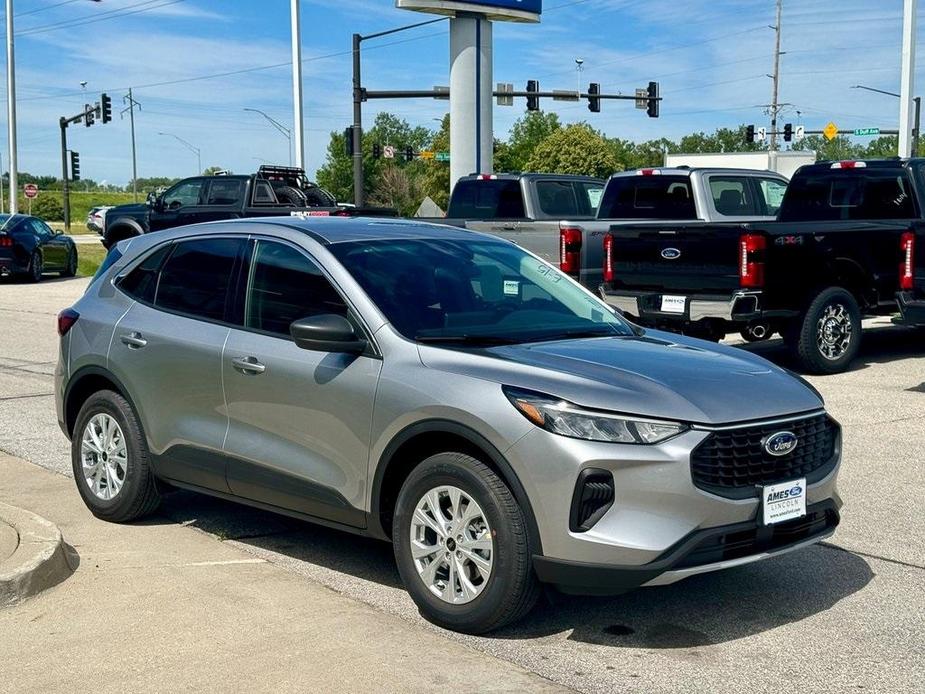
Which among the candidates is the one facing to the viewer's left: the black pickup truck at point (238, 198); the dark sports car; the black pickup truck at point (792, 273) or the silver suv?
the black pickup truck at point (238, 198)

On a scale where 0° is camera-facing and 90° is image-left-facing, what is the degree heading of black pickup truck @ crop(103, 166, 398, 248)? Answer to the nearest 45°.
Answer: approximately 90°

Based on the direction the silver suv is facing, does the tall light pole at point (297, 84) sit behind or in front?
behind

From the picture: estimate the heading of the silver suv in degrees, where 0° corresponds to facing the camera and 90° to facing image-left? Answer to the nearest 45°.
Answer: approximately 315°

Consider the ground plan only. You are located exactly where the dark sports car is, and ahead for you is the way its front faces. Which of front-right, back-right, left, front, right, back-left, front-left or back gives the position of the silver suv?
back-right

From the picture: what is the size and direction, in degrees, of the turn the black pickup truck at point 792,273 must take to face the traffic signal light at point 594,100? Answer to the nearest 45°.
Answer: approximately 45° to its left

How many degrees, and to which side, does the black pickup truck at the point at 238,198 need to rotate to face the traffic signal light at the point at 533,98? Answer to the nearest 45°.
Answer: approximately 135° to its right

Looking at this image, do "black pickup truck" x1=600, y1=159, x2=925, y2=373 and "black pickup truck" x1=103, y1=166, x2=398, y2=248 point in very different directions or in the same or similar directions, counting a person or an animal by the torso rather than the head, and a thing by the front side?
very different directions

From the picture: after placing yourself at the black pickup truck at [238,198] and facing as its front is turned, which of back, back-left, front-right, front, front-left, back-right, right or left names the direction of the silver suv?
left

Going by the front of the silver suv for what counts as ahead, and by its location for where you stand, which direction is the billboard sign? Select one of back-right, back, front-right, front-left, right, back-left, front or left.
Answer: back-left

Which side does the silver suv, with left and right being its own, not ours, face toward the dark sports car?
back

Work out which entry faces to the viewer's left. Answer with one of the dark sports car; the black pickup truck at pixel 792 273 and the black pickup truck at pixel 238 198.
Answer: the black pickup truck at pixel 238 198

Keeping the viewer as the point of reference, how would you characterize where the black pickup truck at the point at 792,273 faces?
facing away from the viewer and to the right of the viewer

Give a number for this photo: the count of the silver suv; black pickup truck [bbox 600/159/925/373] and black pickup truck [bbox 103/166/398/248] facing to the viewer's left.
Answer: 1
